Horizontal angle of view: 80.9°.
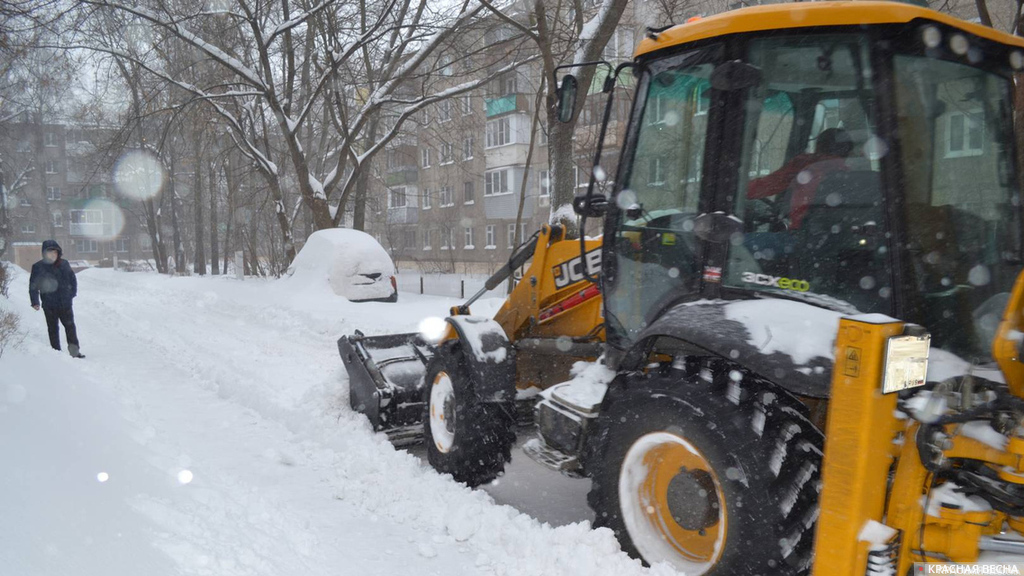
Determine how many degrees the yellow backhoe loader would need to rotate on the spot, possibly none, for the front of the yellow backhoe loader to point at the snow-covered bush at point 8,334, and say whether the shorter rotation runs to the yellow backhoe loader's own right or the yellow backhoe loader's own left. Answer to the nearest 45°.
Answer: approximately 45° to the yellow backhoe loader's own left

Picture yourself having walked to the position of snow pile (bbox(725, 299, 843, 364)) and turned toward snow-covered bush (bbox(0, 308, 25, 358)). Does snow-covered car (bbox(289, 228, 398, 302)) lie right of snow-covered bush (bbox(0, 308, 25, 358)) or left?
right

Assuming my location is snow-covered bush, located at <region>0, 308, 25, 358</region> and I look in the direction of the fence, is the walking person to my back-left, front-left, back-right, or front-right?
front-right

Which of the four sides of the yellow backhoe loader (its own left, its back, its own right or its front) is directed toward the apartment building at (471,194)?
front

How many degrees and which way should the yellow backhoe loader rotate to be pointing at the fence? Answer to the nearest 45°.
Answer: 0° — it already faces it

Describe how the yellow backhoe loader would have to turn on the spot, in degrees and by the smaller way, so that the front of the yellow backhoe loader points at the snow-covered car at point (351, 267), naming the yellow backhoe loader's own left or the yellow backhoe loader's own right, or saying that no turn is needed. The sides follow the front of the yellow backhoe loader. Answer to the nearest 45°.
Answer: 0° — it already faces it

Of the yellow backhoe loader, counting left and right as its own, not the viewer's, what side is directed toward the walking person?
front

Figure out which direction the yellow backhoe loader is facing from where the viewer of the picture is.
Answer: facing away from the viewer and to the left of the viewer
